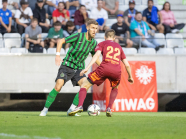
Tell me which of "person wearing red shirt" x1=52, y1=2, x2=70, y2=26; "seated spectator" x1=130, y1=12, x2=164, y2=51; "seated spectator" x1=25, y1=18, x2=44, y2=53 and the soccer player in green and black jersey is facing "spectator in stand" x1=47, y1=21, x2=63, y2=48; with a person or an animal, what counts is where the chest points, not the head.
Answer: the person wearing red shirt

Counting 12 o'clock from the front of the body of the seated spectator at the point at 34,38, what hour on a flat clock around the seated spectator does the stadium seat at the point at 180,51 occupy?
The stadium seat is roughly at 9 o'clock from the seated spectator.

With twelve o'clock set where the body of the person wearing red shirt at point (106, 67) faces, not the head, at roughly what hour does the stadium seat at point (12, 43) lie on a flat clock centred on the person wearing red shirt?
The stadium seat is roughly at 11 o'clock from the person wearing red shirt.

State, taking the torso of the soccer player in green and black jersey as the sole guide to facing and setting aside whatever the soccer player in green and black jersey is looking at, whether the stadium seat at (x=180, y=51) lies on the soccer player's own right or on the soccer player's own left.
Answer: on the soccer player's own left

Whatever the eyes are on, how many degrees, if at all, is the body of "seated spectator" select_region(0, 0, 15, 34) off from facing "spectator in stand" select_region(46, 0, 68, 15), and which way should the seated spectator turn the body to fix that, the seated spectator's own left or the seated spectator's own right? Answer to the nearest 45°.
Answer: approximately 135° to the seated spectator's own left

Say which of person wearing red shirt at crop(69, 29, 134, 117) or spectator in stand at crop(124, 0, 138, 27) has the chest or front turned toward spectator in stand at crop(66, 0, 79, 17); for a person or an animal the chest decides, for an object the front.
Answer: the person wearing red shirt

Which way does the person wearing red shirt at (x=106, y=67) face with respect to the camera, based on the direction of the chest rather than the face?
away from the camera

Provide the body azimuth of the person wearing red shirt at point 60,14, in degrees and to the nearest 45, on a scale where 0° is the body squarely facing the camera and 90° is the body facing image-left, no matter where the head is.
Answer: approximately 0°

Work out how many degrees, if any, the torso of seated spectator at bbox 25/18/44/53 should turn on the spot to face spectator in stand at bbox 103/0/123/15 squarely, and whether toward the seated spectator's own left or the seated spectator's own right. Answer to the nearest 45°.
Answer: approximately 135° to the seated spectator's own left
